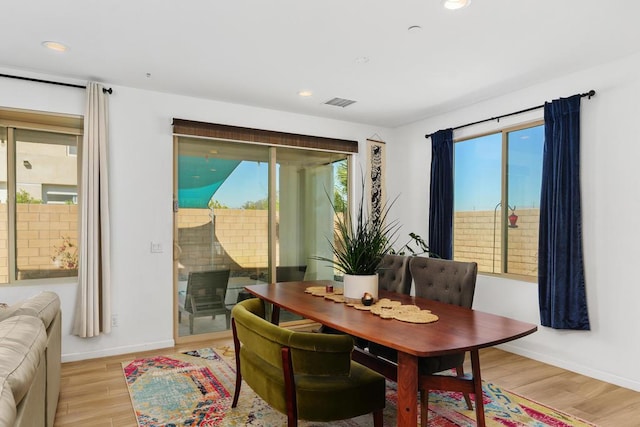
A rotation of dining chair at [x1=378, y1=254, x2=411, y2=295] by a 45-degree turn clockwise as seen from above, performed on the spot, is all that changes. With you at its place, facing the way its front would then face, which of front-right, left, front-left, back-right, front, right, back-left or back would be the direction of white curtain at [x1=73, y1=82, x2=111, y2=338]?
front

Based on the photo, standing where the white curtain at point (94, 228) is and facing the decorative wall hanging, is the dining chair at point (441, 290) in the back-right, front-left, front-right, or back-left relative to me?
front-right

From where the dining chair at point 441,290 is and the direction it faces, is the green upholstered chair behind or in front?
in front

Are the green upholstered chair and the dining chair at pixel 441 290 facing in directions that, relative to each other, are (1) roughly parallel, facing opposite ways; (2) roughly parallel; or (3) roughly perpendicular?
roughly parallel, facing opposite ways

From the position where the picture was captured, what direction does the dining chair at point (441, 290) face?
facing the viewer and to the left of the viewer

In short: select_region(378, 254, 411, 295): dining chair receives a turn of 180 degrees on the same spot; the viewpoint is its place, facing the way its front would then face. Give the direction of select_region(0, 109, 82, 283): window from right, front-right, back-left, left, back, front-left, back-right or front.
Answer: back-left

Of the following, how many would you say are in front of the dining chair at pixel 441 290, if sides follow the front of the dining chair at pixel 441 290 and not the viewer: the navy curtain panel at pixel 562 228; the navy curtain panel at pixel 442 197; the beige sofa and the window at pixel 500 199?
1

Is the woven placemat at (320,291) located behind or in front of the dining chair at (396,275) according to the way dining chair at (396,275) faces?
in front

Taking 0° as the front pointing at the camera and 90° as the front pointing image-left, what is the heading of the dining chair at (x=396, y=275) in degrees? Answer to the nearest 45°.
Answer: approximately 45°

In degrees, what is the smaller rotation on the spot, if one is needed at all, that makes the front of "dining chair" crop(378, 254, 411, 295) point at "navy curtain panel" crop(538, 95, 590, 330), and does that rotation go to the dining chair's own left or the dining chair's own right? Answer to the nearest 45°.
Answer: approximately 135° to the dining chair's own left

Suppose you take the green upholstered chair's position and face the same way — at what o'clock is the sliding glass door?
The sliding glass door is roughly at 10 o'clock from the green upholstered chair.
